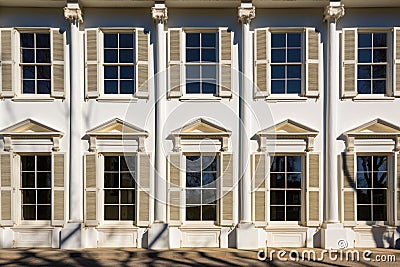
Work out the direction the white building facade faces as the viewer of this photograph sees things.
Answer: facing the viewer
